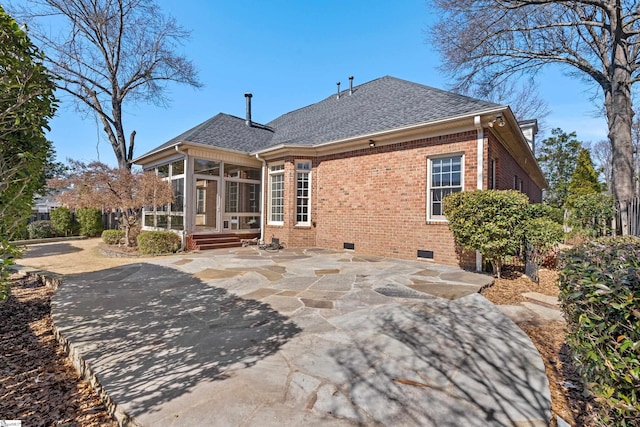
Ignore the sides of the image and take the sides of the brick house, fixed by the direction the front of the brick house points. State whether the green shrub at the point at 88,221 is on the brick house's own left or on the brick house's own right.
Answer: on the brick house's own left

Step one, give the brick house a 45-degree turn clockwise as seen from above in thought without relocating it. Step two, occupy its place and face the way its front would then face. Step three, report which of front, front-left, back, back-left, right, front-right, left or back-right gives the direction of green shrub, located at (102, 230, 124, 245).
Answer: back

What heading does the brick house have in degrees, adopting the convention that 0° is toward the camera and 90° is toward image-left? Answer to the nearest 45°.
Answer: approximately 225°

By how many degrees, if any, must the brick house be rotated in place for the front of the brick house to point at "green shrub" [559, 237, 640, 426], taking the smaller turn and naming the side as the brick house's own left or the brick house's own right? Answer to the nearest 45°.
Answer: approximately 135° to the brick house's own right

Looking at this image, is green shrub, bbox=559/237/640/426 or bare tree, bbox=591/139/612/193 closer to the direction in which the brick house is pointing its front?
the bare tree

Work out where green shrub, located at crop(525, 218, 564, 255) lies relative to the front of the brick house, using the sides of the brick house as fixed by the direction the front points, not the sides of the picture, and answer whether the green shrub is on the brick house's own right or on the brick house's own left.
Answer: on the brick house's own right

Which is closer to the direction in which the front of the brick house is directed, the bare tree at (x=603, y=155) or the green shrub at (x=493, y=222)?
the bare tree

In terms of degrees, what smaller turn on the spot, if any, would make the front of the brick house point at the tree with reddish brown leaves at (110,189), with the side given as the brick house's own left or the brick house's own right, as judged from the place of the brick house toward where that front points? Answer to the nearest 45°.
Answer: approximately 135° to the brick house's own left

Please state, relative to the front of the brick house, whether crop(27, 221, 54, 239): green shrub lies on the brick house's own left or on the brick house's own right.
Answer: on the brick house's own left

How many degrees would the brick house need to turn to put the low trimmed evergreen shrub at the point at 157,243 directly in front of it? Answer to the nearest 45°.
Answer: approximately 135° to its left

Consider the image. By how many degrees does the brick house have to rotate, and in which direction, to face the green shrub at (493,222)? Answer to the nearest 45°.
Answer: approximately 90° to its right

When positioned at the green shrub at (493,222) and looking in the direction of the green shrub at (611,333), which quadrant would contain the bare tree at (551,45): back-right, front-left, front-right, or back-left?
back-left
